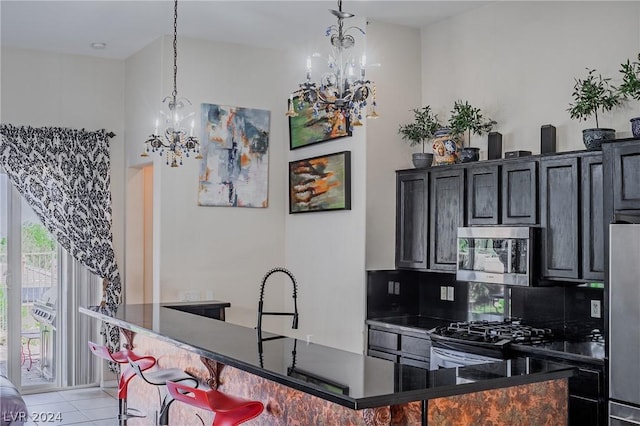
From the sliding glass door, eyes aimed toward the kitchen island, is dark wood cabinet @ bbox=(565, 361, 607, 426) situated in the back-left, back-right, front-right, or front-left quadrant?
front-left

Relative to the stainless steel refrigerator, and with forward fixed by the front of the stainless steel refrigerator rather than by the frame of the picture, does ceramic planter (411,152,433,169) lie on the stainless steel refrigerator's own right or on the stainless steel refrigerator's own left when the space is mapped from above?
on the stainless steel refrigerator's own right

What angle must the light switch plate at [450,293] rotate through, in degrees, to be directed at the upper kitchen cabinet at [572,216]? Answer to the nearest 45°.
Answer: approximately 90° to its left

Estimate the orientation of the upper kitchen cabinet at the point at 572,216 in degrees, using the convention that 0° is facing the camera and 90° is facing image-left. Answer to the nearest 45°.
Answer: approximately 45°

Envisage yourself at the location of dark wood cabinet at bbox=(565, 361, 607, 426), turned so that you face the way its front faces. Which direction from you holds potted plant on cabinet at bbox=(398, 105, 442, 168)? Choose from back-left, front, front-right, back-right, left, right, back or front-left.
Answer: right

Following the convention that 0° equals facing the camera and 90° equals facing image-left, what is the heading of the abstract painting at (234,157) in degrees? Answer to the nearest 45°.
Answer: approximately 315°

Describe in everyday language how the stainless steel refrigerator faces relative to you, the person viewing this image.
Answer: facing the viewer and to the left of the viewer

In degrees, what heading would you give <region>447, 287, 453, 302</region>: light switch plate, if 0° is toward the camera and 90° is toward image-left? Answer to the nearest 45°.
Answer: approximately 45°

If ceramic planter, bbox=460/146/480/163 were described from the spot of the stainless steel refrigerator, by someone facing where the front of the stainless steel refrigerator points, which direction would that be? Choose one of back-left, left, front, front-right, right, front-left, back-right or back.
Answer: right

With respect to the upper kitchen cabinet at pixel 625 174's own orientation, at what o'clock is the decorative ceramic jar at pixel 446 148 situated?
The decorative ceramic jar is roughly at 3 o'clock from the upper kitchen cabinet.

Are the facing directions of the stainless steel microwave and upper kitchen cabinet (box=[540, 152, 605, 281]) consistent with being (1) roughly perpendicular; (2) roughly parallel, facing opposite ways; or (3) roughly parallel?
roughly parallel

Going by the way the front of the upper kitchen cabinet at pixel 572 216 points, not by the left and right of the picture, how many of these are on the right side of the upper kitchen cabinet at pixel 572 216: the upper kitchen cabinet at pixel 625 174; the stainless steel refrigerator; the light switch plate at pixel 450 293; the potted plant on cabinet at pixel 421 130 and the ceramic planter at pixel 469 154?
3
